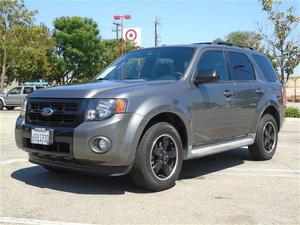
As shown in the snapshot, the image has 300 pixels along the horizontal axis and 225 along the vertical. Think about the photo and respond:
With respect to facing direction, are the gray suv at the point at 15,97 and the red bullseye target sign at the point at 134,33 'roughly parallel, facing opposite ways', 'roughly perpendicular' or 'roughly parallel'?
roughly perpendicular

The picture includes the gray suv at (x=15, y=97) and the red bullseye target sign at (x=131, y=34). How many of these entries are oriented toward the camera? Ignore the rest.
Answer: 1

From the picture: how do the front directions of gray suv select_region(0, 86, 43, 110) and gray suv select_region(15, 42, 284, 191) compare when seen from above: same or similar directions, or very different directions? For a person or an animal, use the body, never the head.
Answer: same or similar directions

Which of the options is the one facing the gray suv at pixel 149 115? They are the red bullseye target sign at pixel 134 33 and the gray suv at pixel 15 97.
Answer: the red bullseye target sign

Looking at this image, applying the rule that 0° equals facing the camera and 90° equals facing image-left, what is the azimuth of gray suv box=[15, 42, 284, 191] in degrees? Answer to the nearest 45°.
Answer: approximately 45°

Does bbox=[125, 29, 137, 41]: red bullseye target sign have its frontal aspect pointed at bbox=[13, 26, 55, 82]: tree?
no

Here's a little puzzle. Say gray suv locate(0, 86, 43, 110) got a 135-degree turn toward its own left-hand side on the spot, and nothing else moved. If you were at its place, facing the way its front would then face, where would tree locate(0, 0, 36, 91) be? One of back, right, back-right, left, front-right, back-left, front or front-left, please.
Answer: back-left

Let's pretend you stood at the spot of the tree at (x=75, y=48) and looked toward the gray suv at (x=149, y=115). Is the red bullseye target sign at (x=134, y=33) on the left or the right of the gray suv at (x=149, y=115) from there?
left

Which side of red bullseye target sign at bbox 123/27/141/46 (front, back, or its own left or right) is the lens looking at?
front

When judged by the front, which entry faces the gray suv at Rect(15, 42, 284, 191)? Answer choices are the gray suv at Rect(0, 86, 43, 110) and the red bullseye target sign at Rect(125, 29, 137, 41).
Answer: the red bullseye target sign

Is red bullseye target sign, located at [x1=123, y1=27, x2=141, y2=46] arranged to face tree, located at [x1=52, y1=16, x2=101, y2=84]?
no

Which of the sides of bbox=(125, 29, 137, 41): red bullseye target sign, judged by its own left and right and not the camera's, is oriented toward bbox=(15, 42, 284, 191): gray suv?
front

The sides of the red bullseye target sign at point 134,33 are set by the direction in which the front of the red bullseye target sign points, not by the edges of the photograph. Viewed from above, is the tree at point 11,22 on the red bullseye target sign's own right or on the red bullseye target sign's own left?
on the red bullseye target sign's own right

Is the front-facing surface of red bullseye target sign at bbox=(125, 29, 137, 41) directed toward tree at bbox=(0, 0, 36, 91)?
no

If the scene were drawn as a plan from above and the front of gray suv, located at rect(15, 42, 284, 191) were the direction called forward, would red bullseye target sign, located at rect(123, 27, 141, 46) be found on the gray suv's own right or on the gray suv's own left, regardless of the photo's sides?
on the gray suv's own right

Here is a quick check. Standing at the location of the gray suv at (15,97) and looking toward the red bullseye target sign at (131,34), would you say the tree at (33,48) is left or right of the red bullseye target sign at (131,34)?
left

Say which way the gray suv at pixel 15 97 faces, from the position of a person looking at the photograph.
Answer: facing to the left of the viewer

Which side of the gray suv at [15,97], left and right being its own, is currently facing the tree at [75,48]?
right

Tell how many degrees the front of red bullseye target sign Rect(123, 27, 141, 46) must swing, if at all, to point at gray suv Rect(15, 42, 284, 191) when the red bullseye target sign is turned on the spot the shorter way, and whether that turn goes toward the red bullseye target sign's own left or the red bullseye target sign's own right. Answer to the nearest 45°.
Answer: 0° — it already faces it
